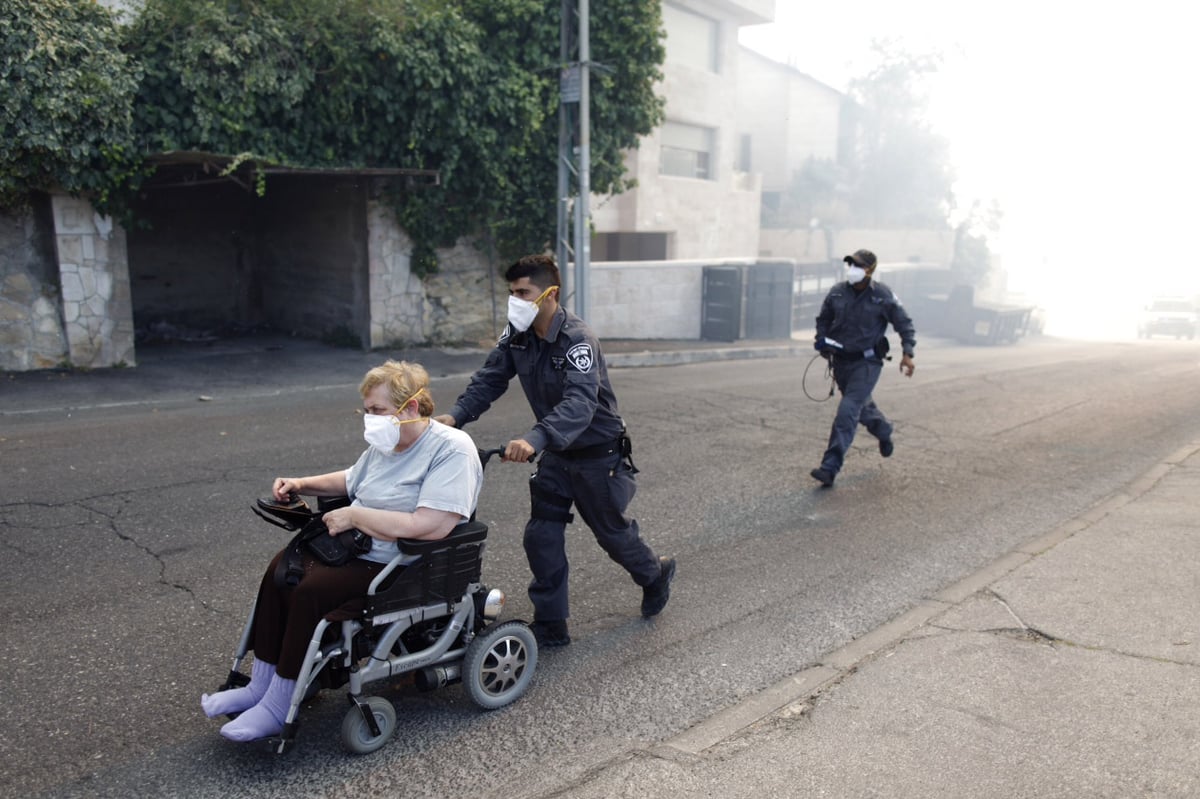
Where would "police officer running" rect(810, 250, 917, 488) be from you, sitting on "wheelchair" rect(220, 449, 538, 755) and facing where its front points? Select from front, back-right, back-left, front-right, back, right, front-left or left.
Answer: back

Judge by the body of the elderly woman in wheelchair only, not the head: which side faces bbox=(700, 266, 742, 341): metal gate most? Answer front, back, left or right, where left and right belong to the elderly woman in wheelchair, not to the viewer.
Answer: back

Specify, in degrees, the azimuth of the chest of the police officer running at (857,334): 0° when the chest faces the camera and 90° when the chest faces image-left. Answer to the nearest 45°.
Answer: approximately 45°

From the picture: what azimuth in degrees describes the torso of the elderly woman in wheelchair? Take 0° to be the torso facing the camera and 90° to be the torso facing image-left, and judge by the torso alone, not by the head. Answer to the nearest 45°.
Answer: approximately 45°

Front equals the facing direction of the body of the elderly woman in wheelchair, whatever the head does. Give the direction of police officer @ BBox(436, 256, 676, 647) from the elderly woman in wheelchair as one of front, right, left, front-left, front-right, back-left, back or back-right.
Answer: back

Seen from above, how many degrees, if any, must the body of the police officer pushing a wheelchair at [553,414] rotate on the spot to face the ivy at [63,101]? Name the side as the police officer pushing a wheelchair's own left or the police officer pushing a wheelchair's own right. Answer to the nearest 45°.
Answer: approximately 90° to the police officer pushing a wheelchair's own right

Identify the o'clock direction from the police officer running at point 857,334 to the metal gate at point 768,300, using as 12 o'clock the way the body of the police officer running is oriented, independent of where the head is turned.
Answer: The metal gate is roughly at 4 o'clock from the police officer running.

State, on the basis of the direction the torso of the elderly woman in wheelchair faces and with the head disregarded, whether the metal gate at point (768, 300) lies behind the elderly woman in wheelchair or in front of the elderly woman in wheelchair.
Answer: behind

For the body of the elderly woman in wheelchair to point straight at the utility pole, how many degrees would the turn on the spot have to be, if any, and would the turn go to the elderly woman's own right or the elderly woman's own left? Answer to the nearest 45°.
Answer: approximately 135° to the elderly woman's own right

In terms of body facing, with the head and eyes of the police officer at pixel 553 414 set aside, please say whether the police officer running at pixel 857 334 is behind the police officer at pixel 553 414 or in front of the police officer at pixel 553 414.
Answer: behind
